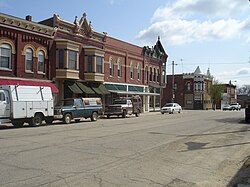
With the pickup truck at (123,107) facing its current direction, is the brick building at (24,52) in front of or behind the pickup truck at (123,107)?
in front

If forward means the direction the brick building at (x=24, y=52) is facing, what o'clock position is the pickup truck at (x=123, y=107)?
The pickup truck is roughly at 10 o'clock from the brick building.

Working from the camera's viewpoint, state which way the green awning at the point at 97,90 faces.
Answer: facing the viewer and to the right of the viewer

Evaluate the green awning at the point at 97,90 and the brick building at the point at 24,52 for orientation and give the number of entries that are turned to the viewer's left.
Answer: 0

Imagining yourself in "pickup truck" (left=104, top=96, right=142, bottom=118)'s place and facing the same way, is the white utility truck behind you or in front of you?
in front

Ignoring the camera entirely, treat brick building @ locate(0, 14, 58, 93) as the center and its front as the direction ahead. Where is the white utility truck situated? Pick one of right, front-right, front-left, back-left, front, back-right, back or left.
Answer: front-right

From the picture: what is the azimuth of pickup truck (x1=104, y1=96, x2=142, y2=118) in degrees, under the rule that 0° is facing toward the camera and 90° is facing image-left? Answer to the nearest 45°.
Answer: approximately 45°

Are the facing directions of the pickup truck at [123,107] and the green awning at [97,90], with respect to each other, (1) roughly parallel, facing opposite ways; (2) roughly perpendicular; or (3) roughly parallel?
roughly perpendicular

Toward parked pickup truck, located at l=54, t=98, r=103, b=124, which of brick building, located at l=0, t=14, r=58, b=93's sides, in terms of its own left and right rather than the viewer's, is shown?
front

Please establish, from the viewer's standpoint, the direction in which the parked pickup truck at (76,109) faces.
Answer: facing the viewer and to the left of the viewer

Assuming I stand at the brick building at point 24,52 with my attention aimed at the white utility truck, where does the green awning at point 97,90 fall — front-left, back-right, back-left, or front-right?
back-left

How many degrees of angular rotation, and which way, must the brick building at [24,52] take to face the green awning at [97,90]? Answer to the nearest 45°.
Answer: approximately 90° to its left
